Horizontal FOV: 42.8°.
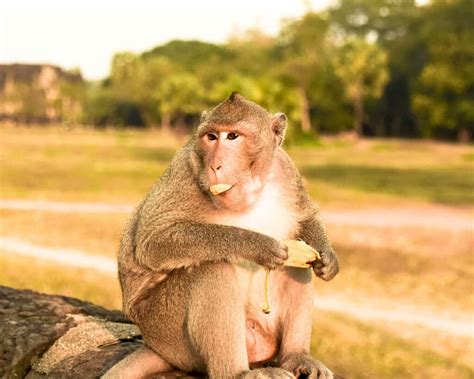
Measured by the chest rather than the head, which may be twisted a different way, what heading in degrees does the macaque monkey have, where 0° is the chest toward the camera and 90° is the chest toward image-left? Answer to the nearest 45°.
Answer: approximately 315°
